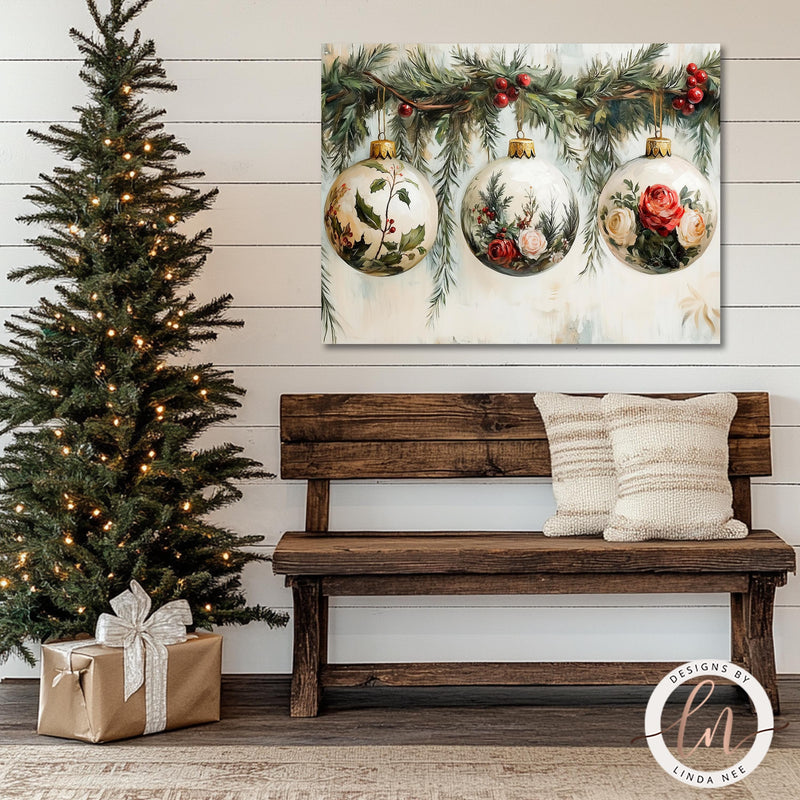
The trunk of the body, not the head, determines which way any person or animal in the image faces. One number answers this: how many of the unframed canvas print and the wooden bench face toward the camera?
2

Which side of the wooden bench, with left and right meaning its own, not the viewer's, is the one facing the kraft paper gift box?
right

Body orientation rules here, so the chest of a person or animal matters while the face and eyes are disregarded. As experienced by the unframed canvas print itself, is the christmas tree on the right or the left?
on its right

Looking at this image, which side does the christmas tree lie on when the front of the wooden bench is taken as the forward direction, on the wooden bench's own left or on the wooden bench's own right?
on the wooden bench's own right

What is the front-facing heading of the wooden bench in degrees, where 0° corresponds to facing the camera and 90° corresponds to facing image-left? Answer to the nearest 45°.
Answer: approximately 0°
